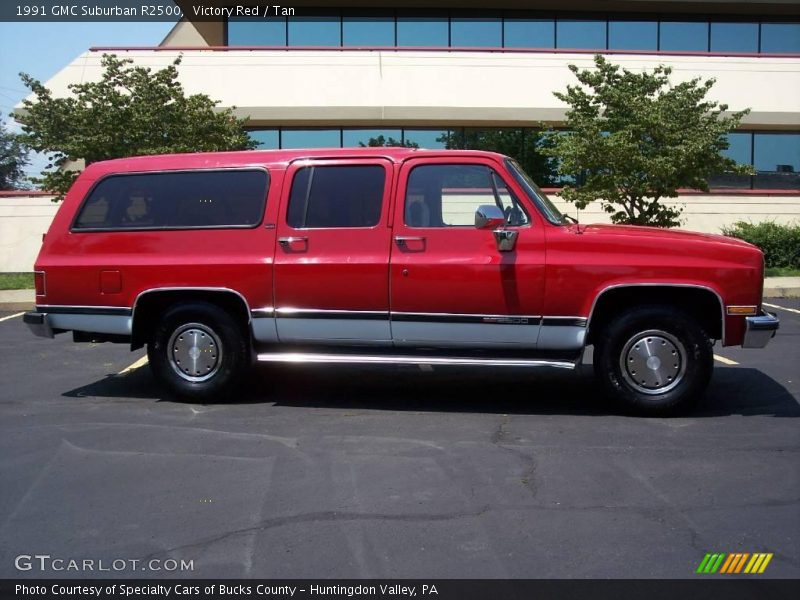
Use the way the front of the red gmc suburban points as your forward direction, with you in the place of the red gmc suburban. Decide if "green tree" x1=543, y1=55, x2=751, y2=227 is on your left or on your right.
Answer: on your left

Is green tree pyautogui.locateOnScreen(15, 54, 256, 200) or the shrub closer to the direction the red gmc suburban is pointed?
the shrub

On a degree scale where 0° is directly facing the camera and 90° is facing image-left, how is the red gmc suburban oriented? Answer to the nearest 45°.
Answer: approximately 270°

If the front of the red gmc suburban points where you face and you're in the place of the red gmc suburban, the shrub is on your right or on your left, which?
on your left

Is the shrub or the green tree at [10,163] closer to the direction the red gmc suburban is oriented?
the shrub

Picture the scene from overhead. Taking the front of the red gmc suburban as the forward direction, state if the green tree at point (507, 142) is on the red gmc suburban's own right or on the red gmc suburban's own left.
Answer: on the red gmc suburban's own left

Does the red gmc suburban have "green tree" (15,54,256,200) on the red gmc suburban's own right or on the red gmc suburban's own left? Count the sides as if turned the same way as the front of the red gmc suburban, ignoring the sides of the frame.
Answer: on the red gmc suburban's own left
